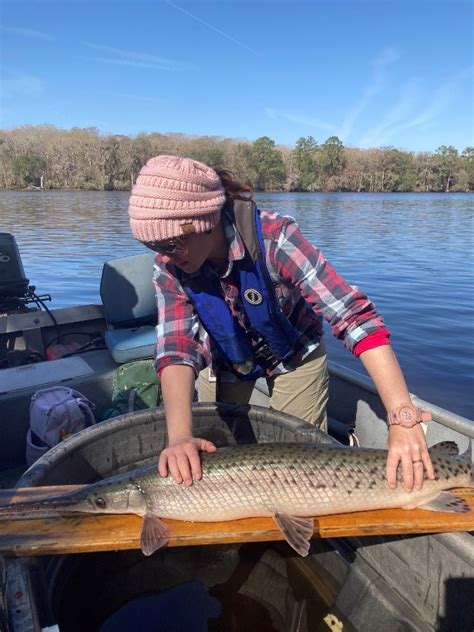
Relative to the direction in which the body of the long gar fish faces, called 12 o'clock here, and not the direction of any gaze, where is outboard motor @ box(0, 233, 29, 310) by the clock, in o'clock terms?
The outboard motor is roughly at 2 o'clock from the long gar fish.

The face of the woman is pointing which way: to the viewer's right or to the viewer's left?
to the viewer's left

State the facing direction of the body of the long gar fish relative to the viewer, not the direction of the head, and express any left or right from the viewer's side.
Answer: facing to the left of the viewer

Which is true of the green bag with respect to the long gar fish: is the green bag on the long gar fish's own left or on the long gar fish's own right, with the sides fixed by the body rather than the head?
on the long gar fish's own right

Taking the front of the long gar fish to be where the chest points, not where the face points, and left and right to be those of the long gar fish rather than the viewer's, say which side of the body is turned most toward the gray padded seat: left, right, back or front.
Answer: right
